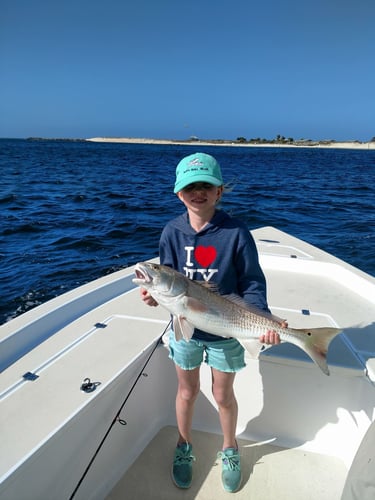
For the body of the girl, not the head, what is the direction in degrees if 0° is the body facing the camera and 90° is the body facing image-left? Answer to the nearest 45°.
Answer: approximately 0°
